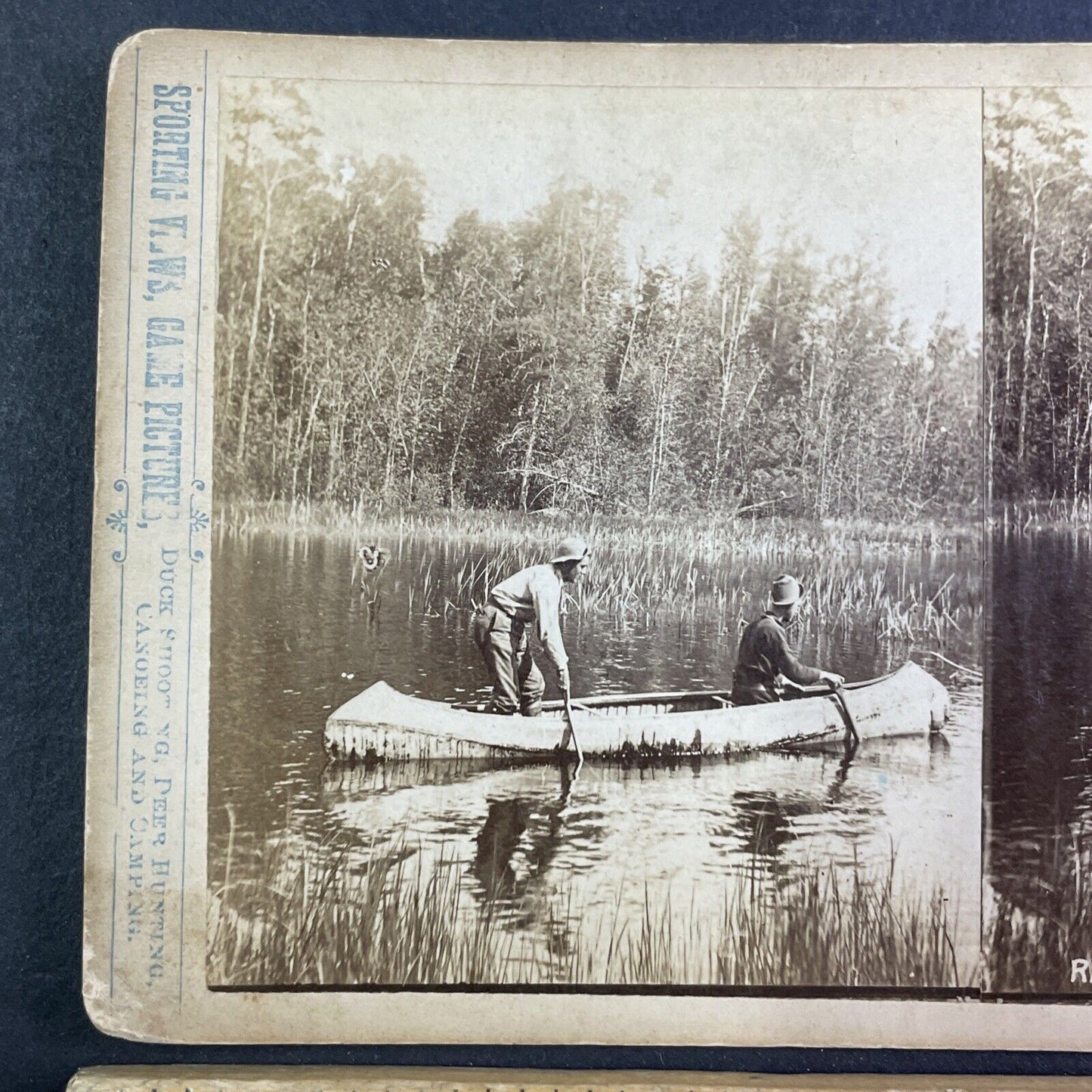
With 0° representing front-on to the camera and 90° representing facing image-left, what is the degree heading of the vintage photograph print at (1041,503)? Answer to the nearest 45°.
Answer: approximately 0°

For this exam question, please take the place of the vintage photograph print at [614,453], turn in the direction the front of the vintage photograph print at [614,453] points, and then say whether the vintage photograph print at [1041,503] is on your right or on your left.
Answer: on your left

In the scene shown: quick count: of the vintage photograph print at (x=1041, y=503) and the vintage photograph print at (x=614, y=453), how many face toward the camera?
2

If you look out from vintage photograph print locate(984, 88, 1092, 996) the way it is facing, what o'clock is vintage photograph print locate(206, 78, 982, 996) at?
vintage photograph print locate(206, 78, 982, 996) is roughly at 2 o'clock from vintage photograph print locate(984, 88, 1092, 996).

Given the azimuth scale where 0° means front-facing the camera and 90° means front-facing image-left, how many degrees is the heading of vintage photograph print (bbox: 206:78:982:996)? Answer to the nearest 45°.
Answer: approximately 0°
